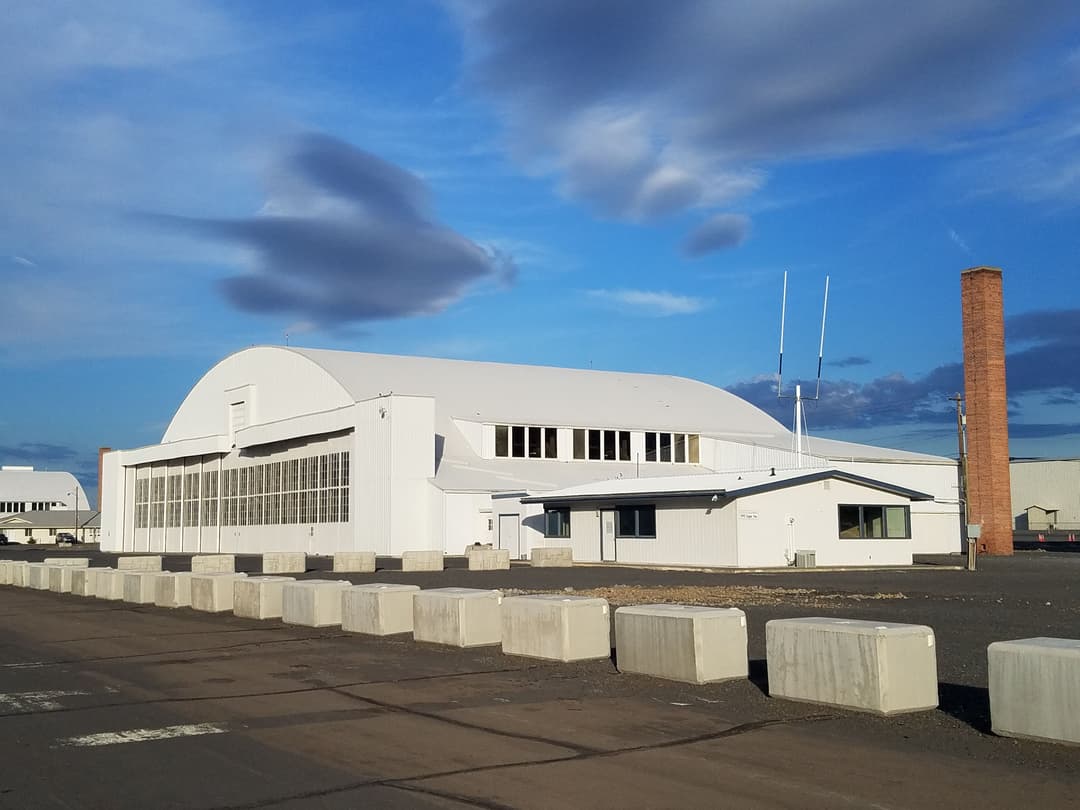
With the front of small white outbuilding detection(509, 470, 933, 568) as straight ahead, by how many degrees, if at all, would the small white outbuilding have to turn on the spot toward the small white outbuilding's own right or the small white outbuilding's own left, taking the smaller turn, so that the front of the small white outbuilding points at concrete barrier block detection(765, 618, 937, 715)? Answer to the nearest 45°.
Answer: approximately 45° to the small white outbuilding's own left

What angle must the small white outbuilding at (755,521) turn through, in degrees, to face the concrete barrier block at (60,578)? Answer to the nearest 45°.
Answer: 0° — it already faces it

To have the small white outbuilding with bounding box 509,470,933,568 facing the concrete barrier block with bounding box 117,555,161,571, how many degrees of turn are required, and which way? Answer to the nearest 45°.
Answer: approximately 45° to its right

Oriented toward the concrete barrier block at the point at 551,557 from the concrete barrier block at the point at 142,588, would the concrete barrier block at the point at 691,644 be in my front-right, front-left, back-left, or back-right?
back-right

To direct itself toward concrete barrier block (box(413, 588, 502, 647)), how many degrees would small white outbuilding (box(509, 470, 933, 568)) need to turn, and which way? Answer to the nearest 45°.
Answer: approximately 45° to its left

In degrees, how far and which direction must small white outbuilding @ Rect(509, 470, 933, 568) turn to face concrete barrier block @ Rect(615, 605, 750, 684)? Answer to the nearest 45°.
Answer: approximately 45° to its left

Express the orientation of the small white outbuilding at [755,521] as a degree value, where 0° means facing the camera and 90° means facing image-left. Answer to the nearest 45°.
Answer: approximately 45°
